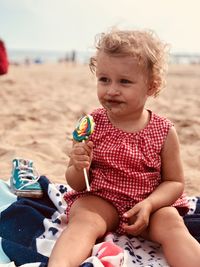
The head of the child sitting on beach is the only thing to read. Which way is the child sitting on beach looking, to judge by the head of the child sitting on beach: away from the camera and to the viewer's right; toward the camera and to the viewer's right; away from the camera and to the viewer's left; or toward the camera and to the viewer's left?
toward the camera and to the viewer's left

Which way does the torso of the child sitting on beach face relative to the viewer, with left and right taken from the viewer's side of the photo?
facing the viewer

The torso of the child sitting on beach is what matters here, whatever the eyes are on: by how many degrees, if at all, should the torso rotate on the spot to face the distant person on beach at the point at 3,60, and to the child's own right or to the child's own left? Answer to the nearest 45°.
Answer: approximately 135° to the child's own right

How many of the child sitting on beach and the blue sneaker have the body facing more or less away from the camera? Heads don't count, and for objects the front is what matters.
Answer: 0
